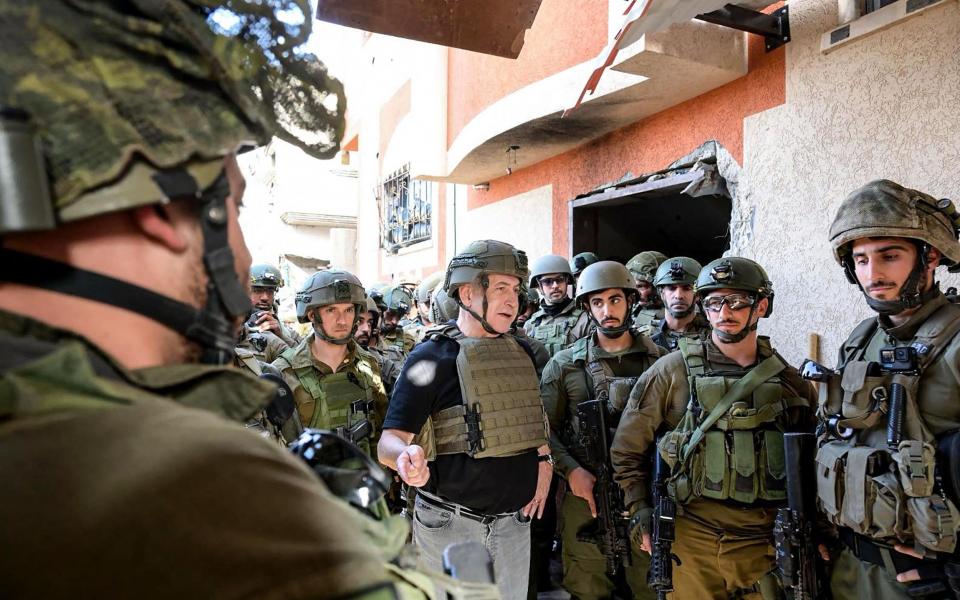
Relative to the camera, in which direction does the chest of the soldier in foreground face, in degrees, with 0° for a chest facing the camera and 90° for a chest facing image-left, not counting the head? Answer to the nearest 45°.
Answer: approximately 225°

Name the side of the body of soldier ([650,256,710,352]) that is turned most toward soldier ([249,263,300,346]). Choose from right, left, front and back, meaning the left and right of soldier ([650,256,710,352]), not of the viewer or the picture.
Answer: right

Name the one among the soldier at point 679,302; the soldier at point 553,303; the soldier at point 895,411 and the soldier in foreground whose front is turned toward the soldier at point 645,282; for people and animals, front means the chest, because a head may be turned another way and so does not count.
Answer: the soldier in foreground

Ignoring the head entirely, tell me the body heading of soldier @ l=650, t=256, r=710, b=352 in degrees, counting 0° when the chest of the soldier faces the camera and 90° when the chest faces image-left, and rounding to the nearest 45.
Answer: approximately 0°

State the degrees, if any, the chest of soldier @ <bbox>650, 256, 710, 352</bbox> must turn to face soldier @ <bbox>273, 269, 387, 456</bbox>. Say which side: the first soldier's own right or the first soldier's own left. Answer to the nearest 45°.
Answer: approximately 45° to the first soldier's own right

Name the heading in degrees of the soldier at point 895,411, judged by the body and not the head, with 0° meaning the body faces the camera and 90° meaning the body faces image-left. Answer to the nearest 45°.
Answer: approximately 45°

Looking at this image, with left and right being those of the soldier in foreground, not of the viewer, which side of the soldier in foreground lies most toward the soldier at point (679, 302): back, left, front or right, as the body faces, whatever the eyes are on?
front

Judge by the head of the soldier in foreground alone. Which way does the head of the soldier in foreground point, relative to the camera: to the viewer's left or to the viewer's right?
to the viewer's right

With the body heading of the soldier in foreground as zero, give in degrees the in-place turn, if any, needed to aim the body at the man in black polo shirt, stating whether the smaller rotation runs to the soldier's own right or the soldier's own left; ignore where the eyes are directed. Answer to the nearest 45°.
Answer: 0° — they already face them

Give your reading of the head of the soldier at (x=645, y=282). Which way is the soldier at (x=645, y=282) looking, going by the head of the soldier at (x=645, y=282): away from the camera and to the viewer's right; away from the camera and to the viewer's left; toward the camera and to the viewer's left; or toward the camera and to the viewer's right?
toward the camera and to the viewer's left

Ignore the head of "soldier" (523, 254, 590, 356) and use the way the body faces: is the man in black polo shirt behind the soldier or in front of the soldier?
in front

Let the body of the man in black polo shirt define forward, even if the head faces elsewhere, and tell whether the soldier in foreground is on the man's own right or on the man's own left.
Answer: on the man's own right

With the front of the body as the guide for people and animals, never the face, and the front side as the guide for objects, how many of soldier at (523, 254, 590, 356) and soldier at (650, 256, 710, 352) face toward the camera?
2

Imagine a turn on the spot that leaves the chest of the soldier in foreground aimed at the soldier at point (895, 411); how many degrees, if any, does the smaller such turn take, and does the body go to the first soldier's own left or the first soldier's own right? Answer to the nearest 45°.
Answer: approximately 45° to the first soldier's own right
